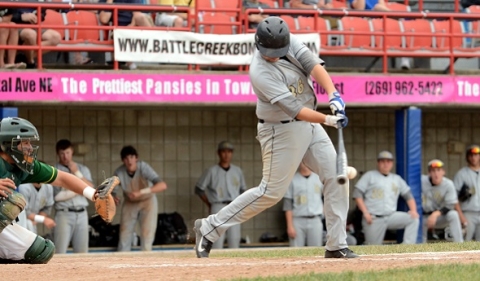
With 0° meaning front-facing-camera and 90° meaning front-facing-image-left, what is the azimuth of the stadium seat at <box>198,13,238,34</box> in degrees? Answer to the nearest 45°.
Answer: approximately 0°

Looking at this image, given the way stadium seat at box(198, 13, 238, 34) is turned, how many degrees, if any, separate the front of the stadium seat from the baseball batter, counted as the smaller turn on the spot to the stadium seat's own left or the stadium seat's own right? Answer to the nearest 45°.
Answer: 0° — it already faces them

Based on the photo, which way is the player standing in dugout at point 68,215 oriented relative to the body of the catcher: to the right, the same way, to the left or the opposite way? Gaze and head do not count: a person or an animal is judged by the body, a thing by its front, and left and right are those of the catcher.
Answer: to the right
